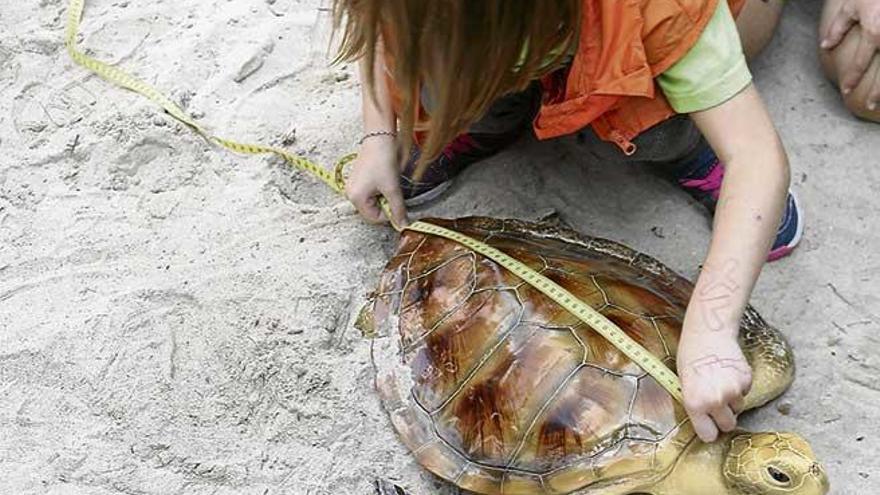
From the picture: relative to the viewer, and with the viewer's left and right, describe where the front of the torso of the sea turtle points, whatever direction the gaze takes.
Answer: facing the viewer and to the right of the viewer
